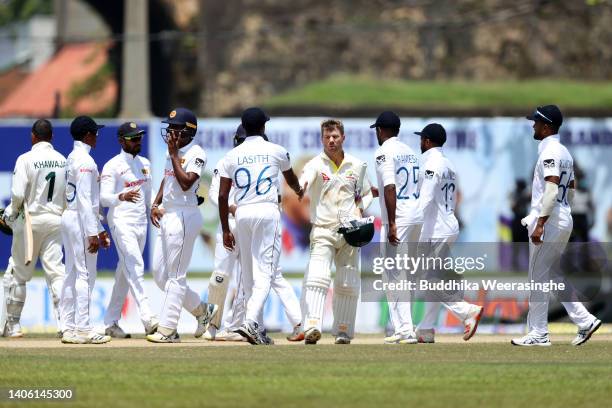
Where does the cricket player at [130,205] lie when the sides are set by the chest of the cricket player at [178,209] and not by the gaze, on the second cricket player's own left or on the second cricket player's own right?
on the second cricket player's own right

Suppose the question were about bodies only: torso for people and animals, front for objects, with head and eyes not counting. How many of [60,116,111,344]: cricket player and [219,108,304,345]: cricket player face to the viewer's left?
0

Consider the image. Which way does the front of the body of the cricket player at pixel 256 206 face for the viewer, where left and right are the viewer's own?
facing away from the viewer

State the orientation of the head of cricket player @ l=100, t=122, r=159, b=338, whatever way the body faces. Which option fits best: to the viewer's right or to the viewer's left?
to the viewer's right

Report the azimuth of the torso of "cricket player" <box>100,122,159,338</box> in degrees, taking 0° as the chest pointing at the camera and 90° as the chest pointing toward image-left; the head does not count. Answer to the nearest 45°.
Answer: approximately 315°

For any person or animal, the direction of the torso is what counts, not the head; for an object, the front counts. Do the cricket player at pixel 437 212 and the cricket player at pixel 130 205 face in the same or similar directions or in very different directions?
very different directions

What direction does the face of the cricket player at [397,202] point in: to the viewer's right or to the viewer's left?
to the viewer's left

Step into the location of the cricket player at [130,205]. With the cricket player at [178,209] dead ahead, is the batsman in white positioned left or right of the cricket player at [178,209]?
left

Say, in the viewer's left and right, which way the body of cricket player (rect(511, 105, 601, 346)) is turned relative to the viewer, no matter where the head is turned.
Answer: facing to the left of the viewer

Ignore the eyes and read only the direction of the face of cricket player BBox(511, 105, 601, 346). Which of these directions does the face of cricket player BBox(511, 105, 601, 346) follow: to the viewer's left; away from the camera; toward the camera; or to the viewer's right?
to the viewer's left
